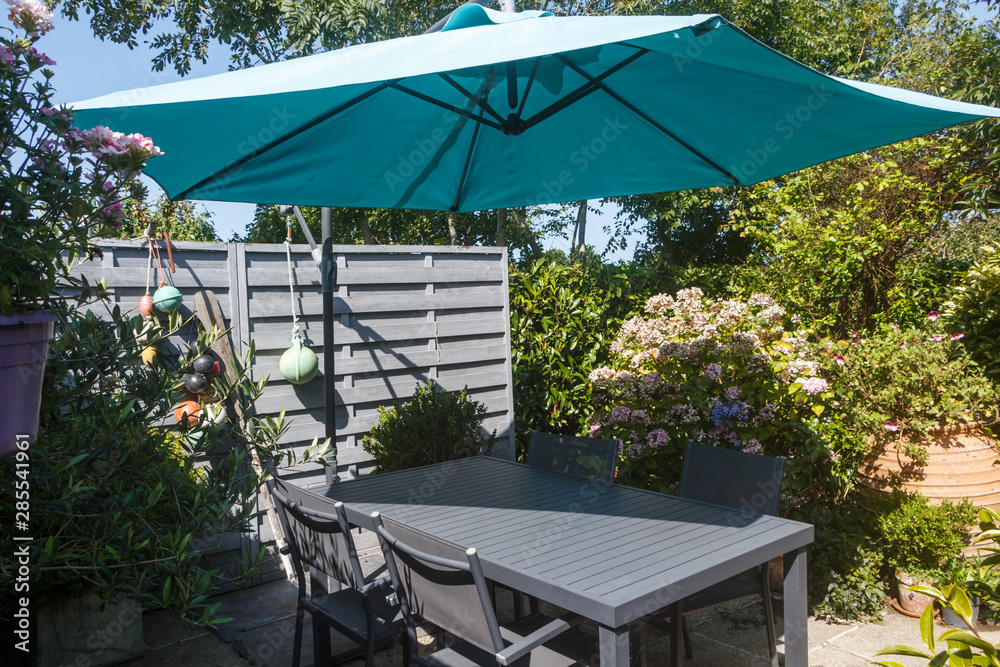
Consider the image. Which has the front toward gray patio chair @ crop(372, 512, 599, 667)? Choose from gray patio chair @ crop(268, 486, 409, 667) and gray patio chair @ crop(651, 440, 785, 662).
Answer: gray patio chair @ crop(651, 440, 785, 662)

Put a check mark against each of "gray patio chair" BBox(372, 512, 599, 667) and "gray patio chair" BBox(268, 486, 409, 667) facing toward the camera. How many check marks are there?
0

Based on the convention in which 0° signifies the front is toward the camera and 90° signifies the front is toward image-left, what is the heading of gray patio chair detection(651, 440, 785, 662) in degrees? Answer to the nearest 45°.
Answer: approximately 45°

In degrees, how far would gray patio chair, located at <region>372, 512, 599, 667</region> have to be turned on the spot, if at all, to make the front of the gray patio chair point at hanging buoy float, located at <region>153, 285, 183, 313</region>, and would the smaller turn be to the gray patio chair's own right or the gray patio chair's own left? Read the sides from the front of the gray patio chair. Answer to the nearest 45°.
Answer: approximately 90° to the gray patio chair's own left

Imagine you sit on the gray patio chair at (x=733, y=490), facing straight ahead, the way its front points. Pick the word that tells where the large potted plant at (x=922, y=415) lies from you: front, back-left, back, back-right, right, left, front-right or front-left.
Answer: back

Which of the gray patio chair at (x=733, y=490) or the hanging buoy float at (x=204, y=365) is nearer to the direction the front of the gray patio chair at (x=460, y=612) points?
the gray patio chair

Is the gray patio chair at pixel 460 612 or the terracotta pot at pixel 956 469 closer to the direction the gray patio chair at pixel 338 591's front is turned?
the terracotta pot

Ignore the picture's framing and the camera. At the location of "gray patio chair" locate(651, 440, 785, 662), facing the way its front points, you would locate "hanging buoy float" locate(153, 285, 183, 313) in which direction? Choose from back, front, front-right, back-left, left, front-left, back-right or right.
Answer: front-right

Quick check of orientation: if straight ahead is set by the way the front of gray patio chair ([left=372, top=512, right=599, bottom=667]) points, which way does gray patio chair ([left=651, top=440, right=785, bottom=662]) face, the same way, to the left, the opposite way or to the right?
the opposite way

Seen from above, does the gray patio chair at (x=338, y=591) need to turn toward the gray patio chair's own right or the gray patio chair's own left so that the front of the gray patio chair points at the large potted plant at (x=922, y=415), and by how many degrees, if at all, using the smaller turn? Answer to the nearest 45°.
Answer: approximately 45° to the gray patio chair's own right

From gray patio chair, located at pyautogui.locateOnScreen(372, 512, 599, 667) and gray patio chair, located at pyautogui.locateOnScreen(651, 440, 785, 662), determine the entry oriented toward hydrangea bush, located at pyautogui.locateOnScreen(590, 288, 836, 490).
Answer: gray patio chair, located at pyautogui.locateOnScreen(372, 512, 599, 667)

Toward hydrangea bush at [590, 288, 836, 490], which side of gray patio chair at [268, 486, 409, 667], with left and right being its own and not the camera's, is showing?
front

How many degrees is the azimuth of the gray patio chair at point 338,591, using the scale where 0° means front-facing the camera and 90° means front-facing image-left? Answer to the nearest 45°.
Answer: approximately 225°
